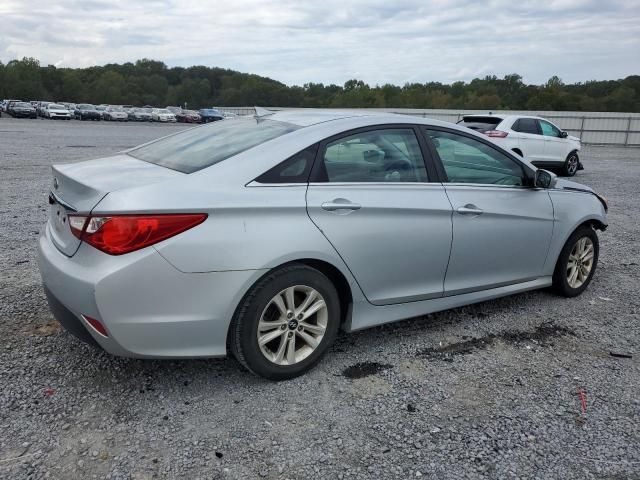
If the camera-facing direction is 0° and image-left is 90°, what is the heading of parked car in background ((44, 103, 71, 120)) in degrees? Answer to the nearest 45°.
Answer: approximately 315°

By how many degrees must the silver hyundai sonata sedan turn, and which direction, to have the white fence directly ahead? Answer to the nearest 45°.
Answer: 0° — it already faces it

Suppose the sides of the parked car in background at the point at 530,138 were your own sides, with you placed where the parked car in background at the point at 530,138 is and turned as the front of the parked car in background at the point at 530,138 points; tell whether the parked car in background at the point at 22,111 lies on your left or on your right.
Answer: on your left

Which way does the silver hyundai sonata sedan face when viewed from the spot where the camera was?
facing away from the viewer and to the right of the viewer

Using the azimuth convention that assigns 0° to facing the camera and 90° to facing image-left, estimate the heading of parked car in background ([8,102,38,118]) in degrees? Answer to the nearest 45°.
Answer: approximately 315°

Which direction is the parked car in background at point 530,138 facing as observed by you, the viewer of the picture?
facing away from the viewer and to the right of the viewer

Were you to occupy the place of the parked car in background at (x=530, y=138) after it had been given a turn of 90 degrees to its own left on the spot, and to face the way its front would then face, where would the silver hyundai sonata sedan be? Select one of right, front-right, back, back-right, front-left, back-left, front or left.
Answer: back-left
